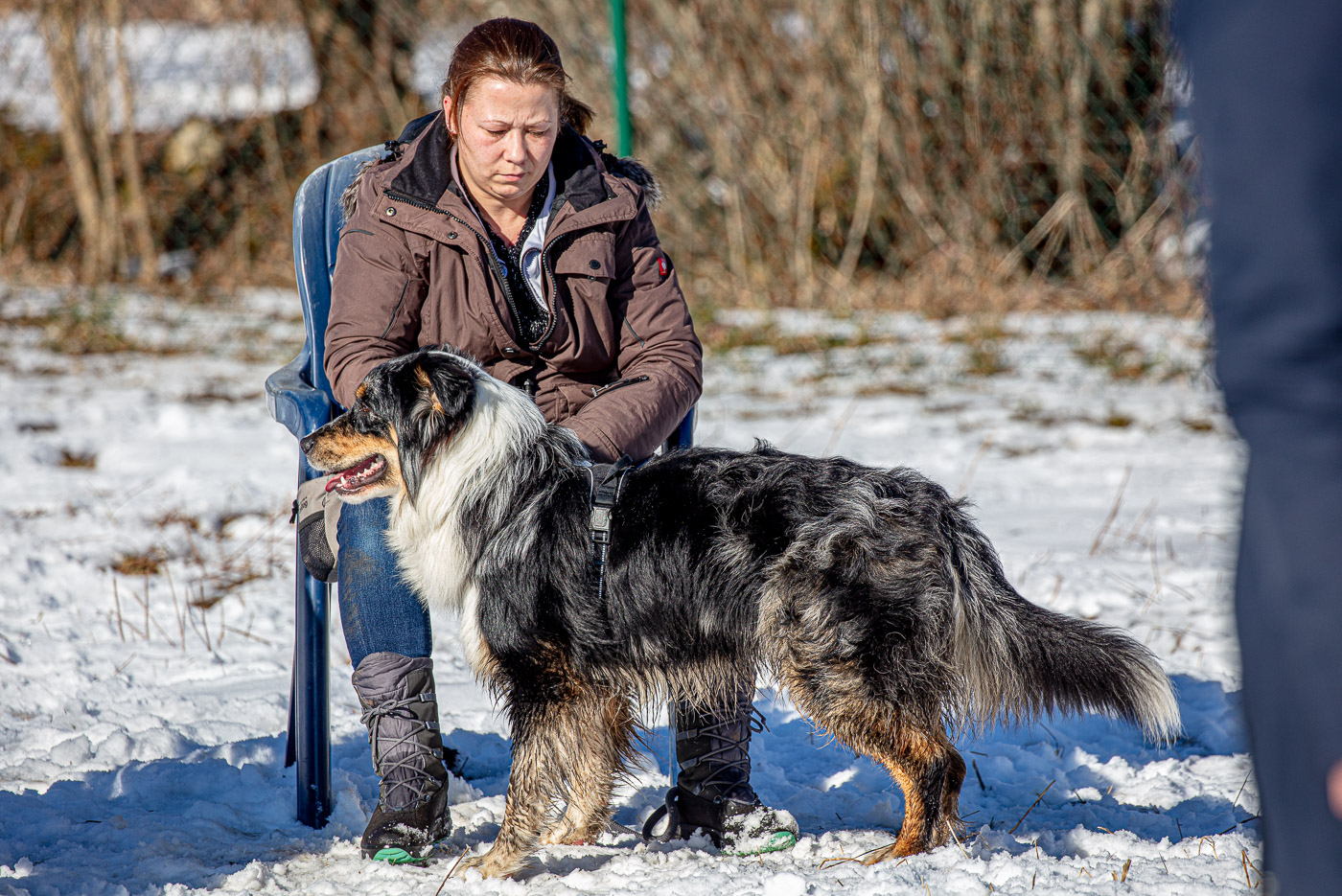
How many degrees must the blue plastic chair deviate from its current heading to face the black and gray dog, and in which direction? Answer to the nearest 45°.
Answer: approximately 45° to its left

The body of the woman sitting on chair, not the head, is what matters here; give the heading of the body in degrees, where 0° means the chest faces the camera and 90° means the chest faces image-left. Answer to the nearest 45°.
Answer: approximately 0°

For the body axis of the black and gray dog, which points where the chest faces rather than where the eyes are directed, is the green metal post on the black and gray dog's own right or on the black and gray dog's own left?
on the black and gray dog's own right

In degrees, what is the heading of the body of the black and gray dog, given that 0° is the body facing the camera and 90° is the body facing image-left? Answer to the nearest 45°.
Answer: approximately 90°

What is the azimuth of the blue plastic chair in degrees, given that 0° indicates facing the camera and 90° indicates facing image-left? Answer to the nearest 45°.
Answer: approximately 0°

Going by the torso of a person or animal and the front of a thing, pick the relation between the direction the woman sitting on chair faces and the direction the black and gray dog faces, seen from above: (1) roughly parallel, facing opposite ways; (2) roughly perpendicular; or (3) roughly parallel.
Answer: roughly perpendicular

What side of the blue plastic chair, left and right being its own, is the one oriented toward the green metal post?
back

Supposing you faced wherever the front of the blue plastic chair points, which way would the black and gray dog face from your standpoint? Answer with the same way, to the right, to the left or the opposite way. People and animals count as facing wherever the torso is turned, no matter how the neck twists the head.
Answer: to the right

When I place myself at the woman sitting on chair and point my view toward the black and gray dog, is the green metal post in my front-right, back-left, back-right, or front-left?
back-left
